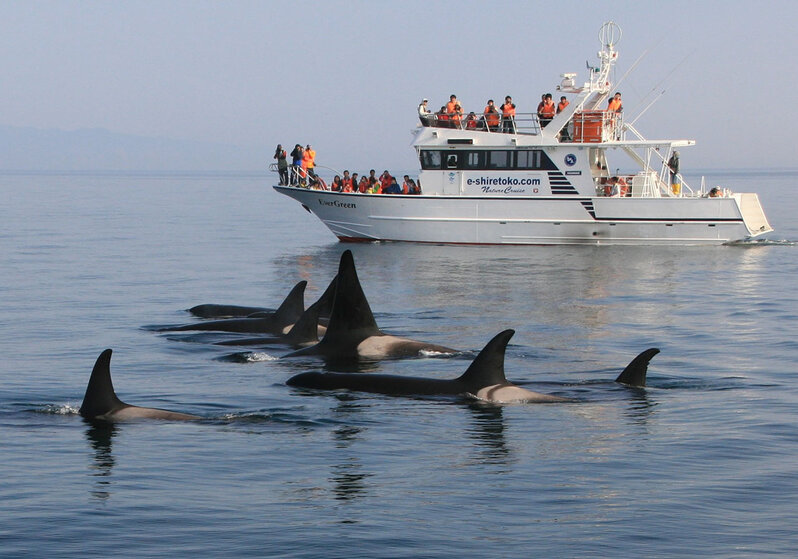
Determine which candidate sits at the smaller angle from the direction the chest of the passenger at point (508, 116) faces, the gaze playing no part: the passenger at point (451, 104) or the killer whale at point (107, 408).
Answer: the killer whale

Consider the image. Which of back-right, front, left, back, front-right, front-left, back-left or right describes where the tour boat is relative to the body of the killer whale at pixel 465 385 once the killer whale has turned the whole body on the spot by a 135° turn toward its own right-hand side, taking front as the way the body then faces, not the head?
front-left

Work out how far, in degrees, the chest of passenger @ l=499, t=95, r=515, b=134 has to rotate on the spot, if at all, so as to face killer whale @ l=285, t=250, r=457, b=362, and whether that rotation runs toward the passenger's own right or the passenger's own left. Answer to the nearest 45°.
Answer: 0° — they already face it

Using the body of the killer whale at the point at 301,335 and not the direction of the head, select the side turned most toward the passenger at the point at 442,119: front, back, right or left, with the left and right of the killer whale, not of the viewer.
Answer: right

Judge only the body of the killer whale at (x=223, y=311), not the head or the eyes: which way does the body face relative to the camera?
to the viewer's left

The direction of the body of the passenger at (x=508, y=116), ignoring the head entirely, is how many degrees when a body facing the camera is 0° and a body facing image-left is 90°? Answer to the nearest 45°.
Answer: approximately 0°

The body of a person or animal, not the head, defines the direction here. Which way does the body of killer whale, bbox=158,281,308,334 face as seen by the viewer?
to the viewer's left

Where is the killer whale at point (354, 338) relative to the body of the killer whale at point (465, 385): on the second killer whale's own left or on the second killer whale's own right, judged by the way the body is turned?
on the second killer whale's own right

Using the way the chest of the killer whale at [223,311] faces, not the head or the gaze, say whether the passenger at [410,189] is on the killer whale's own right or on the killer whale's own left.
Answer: on the killer whale's own right

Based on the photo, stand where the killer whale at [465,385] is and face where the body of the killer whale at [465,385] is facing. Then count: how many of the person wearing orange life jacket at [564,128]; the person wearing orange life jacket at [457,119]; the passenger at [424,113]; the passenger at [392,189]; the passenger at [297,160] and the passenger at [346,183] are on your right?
6

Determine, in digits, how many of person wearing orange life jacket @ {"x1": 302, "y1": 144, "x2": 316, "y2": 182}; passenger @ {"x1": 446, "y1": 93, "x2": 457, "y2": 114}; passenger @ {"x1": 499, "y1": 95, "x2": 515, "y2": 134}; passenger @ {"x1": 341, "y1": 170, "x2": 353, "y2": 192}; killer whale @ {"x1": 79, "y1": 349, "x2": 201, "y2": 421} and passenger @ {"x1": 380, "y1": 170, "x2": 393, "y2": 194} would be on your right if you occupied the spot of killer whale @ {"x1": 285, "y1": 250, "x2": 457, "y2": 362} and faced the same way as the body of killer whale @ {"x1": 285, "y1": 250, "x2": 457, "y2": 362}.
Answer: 5

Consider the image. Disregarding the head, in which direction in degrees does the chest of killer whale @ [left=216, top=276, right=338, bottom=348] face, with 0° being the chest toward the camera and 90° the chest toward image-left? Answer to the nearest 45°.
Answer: approximately 90°

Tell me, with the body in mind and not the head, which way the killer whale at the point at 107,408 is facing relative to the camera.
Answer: to the viewer's left

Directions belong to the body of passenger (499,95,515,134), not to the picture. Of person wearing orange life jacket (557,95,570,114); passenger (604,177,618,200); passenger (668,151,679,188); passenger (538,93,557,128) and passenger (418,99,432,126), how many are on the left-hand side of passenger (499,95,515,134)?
4

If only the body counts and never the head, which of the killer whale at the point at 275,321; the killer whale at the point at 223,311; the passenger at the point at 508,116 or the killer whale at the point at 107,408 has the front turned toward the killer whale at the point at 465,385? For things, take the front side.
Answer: the passenger

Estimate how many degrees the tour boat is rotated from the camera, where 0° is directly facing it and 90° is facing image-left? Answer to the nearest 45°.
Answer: approximately 90°

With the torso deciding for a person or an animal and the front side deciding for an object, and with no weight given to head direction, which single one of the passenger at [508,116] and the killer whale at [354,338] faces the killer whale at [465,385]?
the passenger

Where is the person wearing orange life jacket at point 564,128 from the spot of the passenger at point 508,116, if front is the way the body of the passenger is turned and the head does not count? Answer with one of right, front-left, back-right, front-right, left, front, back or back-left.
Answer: left
